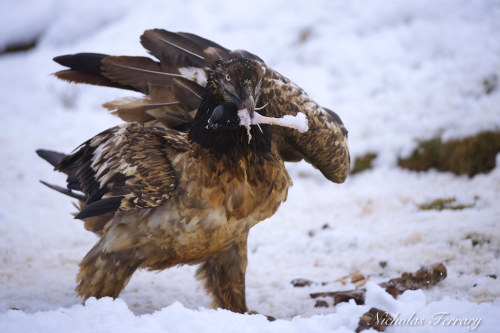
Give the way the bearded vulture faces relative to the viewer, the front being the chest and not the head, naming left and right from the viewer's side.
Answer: facing the viewer and to the right of the viewer
